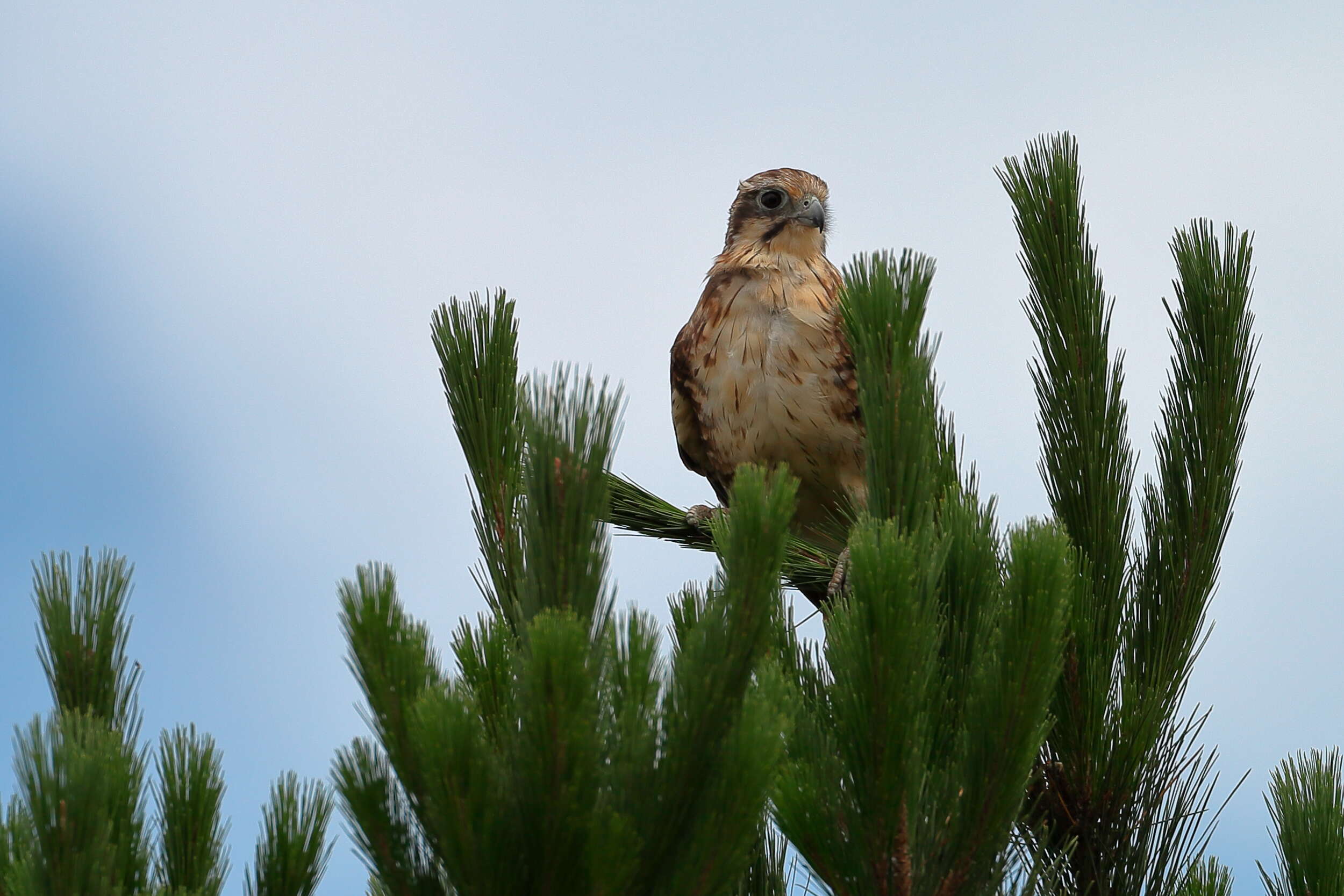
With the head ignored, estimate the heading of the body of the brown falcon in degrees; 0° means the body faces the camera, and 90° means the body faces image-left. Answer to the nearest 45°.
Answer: approximately 0°
